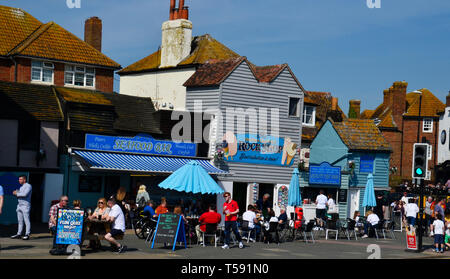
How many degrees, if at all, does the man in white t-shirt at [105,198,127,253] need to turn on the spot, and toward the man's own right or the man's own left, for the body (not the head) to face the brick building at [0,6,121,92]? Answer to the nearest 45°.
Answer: approximately 90° to the man's own right

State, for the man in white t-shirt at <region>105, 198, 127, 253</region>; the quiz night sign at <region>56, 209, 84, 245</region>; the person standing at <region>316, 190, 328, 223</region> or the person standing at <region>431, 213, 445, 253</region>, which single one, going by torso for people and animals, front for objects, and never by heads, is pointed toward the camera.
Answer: the quiz night sign

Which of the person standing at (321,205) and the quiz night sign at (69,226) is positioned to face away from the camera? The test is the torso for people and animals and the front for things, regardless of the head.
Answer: the person standing

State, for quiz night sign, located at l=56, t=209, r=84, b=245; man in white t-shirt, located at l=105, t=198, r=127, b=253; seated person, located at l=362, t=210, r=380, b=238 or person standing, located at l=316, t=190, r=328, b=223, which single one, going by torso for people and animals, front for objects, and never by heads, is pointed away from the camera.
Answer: the person standing

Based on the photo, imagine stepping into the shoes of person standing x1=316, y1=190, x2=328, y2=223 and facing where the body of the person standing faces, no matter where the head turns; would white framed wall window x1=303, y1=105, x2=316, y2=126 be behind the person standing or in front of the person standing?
in front
